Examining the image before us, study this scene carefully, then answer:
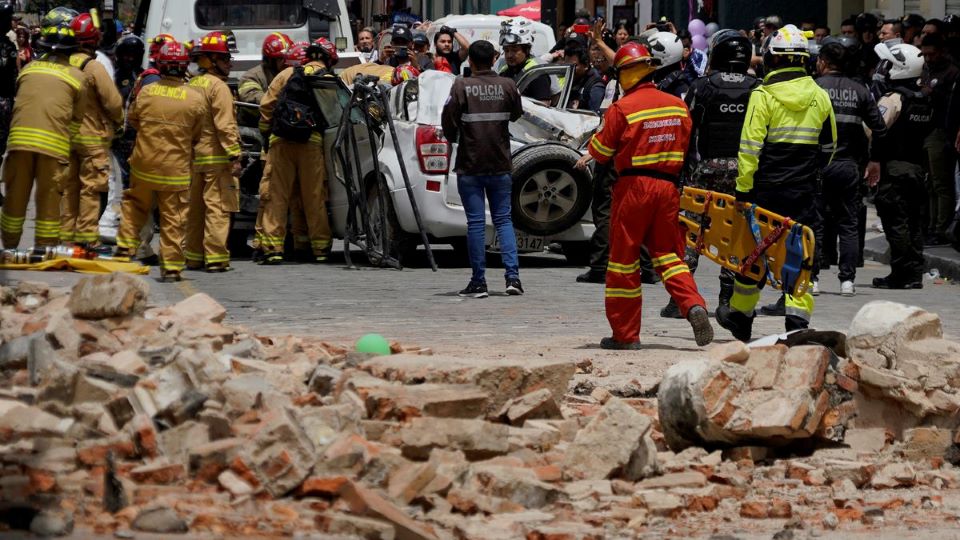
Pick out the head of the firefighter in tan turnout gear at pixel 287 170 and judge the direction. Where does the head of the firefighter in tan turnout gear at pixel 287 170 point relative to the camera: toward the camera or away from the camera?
away from the camera

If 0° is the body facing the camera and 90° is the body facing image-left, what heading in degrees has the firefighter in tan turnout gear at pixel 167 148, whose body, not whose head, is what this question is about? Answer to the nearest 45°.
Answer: approximately 180°

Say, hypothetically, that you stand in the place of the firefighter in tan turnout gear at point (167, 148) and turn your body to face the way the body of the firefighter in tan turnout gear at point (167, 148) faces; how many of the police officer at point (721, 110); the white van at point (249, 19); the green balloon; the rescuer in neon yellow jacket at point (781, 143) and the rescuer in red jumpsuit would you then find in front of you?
1

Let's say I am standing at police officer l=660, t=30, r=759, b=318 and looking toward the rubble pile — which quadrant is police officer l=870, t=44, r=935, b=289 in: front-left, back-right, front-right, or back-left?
back-left

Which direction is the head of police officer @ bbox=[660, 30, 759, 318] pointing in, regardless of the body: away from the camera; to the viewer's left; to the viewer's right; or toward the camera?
away from the camera

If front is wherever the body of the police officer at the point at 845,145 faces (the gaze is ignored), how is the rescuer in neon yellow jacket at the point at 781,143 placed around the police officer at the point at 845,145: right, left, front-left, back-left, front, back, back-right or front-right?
back

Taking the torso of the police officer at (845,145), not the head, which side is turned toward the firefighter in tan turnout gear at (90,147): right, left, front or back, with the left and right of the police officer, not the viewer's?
left

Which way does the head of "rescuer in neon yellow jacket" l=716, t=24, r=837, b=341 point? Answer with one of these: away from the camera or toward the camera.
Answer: away from the camera

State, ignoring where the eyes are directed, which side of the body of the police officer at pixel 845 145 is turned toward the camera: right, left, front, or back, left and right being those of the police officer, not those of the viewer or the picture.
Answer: back

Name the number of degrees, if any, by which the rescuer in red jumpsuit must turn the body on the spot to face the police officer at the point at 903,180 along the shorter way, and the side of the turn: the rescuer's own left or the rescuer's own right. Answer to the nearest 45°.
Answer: approximately 90° to the rescuer's own right

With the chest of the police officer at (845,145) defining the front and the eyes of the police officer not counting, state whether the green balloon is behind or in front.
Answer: behind

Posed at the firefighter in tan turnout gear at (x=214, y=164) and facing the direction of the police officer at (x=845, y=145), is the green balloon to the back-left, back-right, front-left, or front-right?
front-right

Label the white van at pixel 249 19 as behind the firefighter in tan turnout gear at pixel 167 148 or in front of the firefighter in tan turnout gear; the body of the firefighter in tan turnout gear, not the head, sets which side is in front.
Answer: in front

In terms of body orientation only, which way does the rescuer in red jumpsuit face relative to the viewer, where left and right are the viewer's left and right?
facing away from the viewer and to the left of the viewer

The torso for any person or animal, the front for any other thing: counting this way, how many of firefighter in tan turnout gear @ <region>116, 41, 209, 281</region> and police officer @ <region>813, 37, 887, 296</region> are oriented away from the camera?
2

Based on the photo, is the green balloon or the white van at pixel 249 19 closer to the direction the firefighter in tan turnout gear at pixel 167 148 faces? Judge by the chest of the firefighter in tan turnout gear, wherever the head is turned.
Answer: the white van

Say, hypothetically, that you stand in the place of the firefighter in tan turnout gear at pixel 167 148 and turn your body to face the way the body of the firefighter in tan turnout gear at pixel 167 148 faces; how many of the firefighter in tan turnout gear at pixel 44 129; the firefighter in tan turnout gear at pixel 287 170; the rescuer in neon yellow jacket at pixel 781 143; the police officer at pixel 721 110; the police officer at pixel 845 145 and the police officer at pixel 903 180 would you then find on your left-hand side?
1
